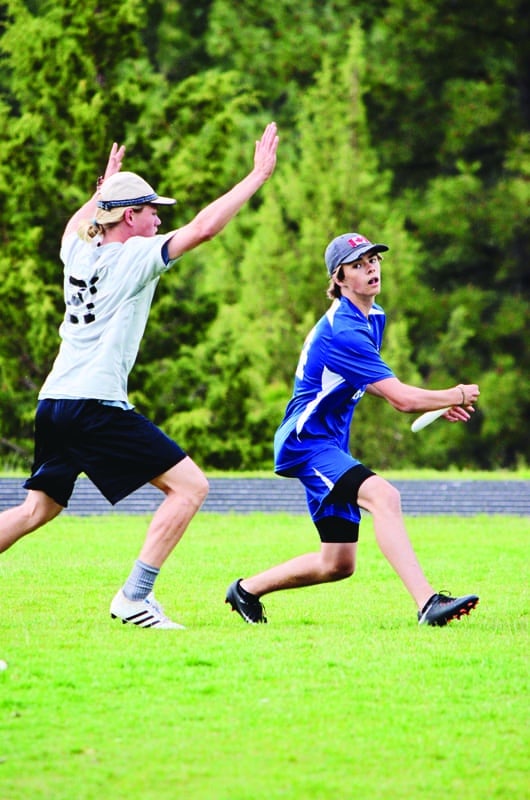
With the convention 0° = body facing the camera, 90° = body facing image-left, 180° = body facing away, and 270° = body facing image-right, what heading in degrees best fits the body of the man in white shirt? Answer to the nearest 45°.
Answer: approximately 225°

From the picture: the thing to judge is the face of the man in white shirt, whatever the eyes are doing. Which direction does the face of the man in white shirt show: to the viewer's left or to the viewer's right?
to the viewer's right
